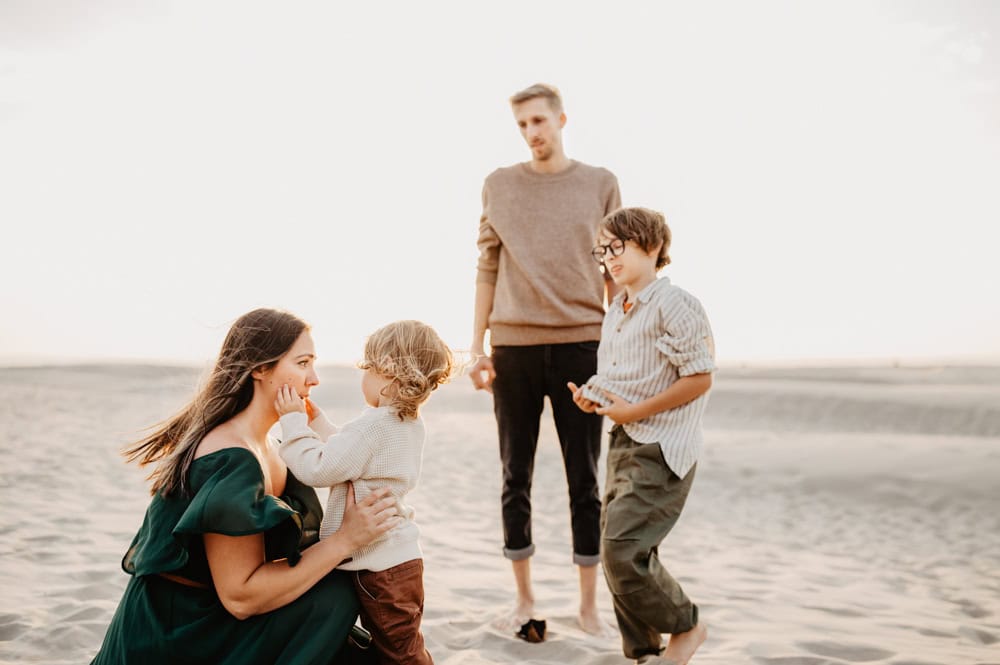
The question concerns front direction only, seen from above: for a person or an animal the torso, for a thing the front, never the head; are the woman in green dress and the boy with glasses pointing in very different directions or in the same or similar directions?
very different directions

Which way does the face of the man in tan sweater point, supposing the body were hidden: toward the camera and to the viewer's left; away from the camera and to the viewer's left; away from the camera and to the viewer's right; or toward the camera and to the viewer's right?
toward the camera and to the viewer's left

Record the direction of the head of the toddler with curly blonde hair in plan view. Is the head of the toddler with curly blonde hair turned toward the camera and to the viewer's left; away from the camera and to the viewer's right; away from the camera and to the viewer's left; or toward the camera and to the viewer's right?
away from the camera and to the viewer's left

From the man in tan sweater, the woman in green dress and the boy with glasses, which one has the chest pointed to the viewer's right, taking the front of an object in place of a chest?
the woman in green dress

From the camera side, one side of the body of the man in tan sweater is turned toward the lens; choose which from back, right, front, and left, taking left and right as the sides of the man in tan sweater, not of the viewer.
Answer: front

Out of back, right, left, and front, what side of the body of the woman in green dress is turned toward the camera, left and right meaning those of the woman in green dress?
right

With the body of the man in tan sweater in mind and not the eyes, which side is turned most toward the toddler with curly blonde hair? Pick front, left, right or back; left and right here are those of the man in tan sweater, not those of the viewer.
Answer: front

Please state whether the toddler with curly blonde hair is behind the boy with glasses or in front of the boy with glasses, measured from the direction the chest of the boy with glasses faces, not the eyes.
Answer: in front

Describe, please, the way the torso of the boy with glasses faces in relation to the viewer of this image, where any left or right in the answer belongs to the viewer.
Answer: facing the viewer and to the left of the viewer

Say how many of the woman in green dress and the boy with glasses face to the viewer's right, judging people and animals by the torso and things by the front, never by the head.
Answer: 1

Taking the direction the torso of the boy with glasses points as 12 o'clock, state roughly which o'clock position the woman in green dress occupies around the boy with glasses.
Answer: The woman in green dress is roughly at 12 o'clock from the boy with glasses.
